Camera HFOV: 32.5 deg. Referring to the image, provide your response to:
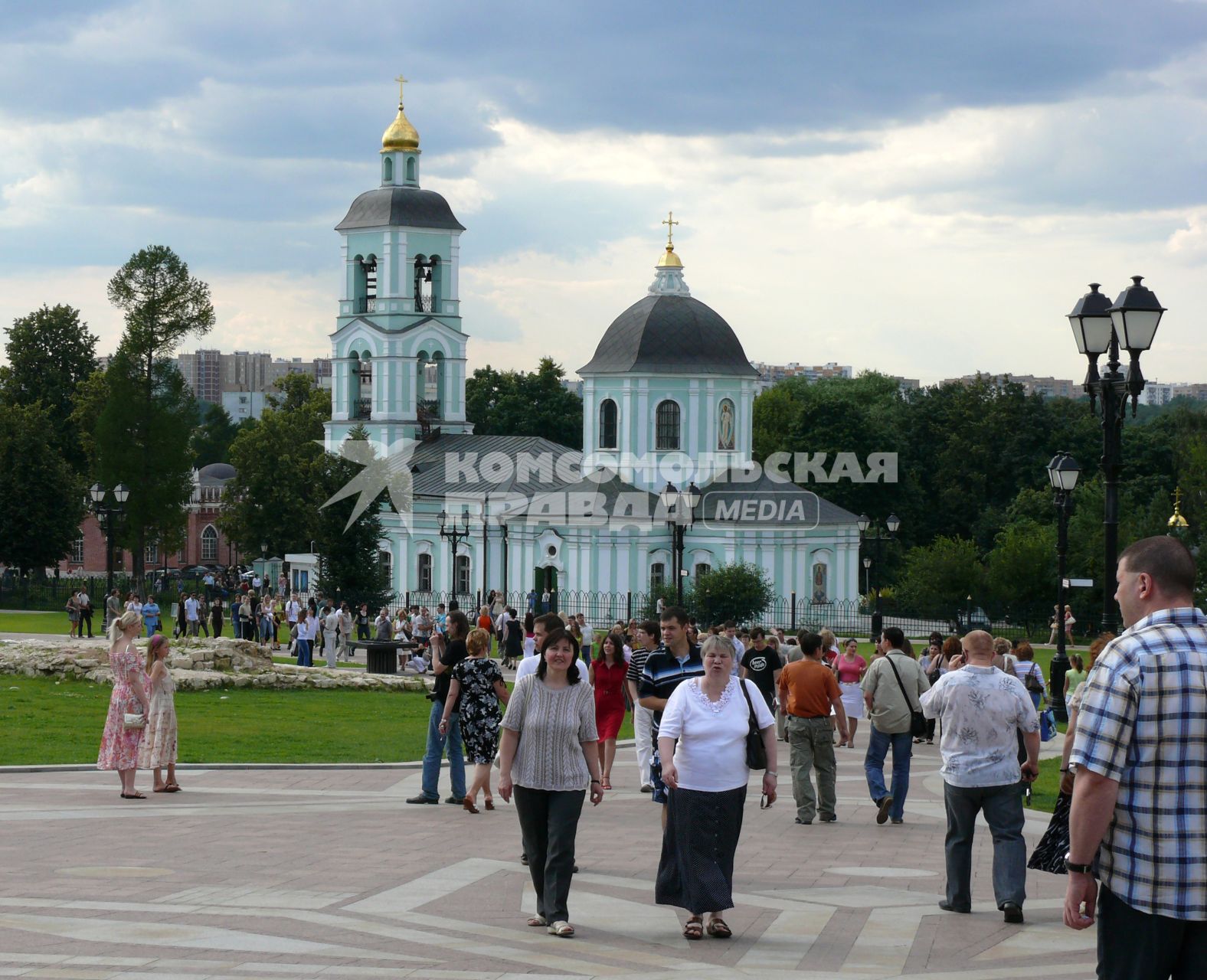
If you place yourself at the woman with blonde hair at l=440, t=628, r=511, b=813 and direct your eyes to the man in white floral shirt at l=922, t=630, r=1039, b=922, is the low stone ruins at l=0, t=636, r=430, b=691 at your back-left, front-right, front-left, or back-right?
back-left

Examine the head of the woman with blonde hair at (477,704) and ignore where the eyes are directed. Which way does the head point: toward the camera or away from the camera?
away from the camera

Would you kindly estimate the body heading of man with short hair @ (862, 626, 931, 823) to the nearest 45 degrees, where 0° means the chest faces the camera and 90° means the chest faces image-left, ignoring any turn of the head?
approximately 180°

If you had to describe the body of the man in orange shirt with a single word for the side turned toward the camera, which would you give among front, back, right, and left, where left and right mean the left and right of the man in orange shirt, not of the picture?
back

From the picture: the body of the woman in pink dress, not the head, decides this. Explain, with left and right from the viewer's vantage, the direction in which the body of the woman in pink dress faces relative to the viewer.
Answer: facing to the right of the viewer

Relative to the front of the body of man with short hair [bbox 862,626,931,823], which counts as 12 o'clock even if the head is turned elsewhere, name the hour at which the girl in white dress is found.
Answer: The girl in white dress is roughly at 9 o'clock from the man with short hair.

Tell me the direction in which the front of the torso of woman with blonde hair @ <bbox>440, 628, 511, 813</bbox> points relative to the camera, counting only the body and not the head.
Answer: away from the camera

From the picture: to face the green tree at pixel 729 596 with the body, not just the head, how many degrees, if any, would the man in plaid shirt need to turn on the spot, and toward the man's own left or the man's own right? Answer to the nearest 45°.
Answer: approximately 45° to the man's own right

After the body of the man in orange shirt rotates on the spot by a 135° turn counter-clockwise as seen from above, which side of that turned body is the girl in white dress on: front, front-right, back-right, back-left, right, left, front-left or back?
front-right
